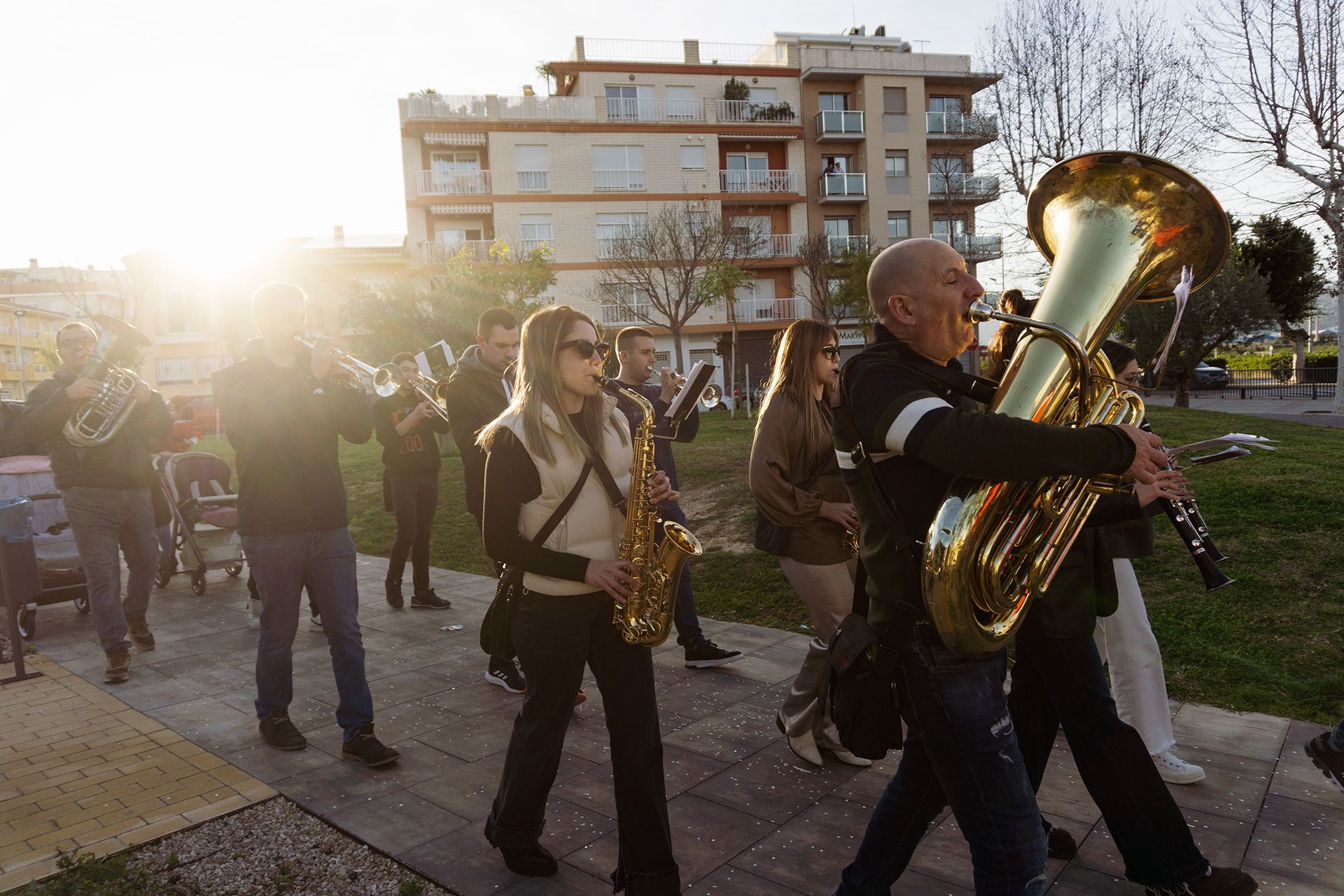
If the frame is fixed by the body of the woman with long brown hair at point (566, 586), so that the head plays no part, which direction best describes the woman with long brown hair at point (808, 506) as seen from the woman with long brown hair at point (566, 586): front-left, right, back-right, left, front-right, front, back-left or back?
left

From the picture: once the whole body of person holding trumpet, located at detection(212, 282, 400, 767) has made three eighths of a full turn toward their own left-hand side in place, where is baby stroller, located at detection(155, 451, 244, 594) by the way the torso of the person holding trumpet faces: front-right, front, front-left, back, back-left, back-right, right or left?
front

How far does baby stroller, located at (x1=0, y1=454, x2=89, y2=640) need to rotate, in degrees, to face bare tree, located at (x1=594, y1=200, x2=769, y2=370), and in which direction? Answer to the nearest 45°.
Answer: approximately 90° to its left

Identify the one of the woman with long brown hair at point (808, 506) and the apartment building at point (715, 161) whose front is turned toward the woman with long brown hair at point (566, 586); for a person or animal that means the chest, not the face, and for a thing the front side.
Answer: the apartment building

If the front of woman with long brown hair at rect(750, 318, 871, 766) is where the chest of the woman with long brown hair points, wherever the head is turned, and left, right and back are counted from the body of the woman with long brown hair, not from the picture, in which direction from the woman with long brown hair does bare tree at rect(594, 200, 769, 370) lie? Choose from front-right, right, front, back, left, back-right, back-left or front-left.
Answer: left

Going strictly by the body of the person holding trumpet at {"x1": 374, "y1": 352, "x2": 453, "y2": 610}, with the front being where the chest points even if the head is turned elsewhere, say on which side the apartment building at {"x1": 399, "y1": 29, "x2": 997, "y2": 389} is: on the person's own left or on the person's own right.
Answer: on the person's own left

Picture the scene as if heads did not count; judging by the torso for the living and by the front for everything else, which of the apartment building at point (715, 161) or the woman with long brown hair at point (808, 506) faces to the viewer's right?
the woman with long brown hair

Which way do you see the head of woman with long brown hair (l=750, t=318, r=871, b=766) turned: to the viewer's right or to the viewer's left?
to the viewer's right

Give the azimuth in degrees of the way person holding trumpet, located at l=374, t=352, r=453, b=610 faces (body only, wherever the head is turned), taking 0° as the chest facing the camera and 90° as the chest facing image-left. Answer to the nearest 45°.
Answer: approximately 315°

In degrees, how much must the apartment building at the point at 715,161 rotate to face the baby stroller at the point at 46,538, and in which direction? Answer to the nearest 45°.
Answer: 0° — it already faces it
